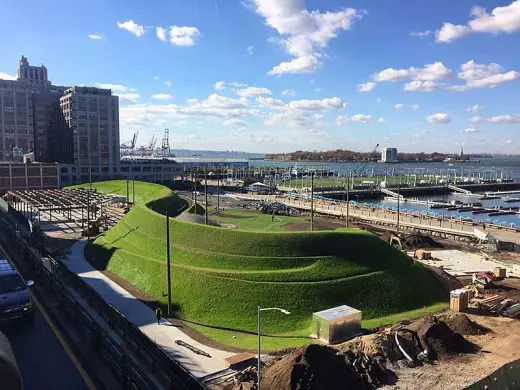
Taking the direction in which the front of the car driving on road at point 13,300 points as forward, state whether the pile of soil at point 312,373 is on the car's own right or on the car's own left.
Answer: on the car's own left

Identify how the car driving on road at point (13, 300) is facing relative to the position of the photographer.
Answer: facing the viewer

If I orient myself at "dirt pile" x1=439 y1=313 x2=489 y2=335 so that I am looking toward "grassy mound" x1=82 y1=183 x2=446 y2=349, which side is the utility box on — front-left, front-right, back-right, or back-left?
front-left

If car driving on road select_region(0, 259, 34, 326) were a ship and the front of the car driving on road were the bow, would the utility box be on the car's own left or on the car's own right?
on the car's own left

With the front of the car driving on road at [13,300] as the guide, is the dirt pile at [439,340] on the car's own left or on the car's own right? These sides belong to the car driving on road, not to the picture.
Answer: on the car's own left

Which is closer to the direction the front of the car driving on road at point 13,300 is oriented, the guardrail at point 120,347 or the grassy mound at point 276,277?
the guardrail

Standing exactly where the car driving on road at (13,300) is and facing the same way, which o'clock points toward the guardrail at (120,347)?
The guardrail is roughly at 11 o'clock from the car driving on road.

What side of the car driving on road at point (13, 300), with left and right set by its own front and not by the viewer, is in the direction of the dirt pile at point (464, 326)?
left

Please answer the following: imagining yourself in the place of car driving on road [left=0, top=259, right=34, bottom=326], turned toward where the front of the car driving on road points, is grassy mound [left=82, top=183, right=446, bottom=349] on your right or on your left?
on your left
